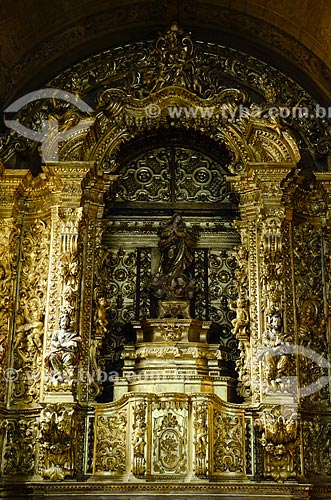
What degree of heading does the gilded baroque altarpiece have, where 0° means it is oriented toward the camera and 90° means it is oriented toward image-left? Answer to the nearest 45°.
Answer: approximately 0°
